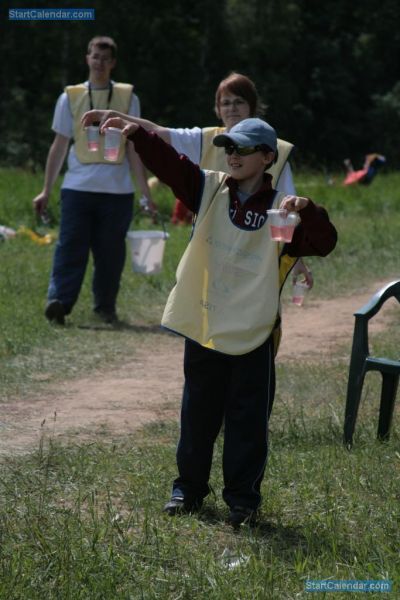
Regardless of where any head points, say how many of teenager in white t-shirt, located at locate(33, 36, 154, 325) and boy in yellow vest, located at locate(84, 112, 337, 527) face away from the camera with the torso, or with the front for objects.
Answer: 0

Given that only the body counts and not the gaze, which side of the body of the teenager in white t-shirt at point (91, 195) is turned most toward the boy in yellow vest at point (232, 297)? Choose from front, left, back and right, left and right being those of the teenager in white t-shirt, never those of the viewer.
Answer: front

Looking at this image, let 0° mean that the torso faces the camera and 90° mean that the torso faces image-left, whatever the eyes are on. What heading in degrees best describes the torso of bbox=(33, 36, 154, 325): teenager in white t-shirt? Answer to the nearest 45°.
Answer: approximately 0°

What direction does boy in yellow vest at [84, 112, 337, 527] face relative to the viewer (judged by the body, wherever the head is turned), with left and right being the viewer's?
facing the viewer and to the left of the viewer

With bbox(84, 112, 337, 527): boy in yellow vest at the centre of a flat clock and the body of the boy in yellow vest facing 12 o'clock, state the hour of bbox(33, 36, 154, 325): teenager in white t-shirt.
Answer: The teenager in white t-shirt is roughly at 4 o'clock from the boy in yellow vest.
